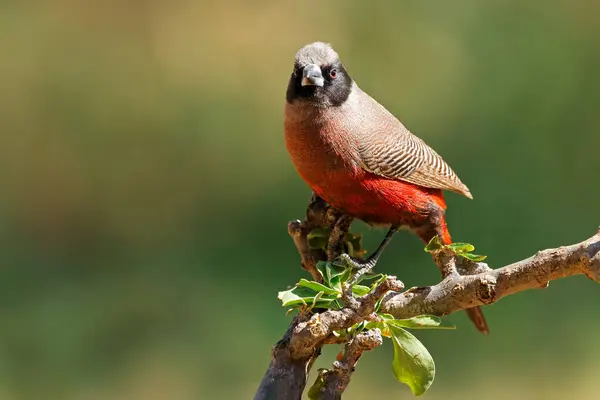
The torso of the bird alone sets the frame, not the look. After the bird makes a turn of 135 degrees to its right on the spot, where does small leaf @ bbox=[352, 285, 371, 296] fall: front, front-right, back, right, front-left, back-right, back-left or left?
back

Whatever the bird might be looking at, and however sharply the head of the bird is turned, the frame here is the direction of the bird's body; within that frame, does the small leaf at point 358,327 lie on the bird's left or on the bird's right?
on the bird's left

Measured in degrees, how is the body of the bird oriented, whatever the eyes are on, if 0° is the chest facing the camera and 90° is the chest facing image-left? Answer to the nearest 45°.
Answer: approximately 45°
